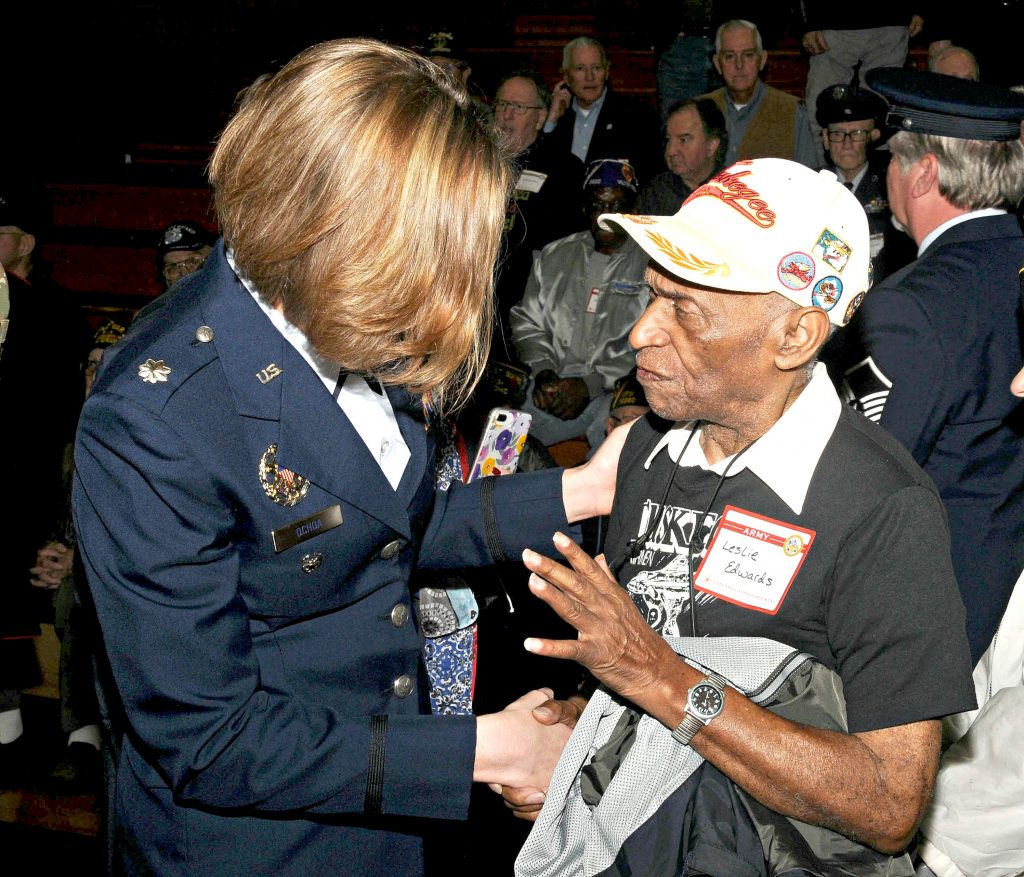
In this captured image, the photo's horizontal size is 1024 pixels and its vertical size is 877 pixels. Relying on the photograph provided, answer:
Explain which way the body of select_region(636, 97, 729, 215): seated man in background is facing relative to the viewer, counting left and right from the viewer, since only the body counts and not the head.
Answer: facing the viewer and to the left of the viewer

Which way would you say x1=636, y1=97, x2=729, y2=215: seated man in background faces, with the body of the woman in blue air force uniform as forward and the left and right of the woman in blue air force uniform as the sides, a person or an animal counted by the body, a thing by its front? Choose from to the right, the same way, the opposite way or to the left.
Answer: to the right

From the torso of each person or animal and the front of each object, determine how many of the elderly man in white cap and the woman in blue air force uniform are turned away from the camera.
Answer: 0

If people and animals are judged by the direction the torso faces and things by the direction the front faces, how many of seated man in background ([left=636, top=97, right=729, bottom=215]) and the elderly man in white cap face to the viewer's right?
0

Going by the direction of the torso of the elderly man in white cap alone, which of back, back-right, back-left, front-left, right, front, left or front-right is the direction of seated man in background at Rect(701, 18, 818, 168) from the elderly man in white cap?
back-right

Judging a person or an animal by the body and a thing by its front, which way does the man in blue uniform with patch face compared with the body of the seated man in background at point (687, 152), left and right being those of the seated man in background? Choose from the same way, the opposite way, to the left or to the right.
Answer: to the right

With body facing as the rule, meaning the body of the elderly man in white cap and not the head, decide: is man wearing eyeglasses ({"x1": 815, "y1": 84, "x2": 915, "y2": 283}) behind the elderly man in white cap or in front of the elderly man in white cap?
behind

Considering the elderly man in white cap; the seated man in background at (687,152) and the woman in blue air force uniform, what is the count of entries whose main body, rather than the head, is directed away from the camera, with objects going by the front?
0

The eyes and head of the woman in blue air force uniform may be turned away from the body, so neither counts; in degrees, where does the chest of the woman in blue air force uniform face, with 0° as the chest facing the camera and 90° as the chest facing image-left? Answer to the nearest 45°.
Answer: approximately 315°

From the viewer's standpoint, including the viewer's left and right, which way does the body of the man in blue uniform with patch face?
facing away from the viewer and to the left of the viewer

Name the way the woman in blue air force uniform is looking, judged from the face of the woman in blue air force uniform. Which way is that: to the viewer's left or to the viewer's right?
to the viewer's right

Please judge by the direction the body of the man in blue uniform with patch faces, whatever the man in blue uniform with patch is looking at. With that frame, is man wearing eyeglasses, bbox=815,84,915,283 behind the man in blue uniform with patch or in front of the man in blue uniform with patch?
in front

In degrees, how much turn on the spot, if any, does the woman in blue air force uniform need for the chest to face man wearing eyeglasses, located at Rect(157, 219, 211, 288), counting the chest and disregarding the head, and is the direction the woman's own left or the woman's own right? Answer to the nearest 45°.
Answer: approximately 135° to the woman's own left
